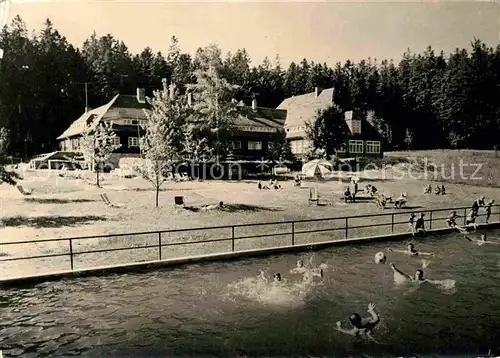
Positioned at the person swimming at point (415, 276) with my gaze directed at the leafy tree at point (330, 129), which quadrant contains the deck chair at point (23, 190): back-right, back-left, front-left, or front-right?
front-left

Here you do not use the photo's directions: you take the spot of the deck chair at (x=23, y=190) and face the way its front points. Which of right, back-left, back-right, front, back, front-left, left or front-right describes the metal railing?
front

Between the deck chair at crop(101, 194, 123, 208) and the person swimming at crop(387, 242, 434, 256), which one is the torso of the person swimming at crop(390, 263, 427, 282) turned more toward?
the deck chair

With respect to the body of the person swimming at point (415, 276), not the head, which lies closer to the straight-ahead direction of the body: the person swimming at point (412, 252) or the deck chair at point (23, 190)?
the deck chair

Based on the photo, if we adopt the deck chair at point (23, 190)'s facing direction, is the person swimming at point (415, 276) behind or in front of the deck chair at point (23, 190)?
in front

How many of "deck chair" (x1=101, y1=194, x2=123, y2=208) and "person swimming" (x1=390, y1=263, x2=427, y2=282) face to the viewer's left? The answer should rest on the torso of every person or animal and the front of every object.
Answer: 1

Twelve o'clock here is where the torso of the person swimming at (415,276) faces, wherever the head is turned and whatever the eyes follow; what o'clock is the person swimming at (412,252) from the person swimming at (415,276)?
the person swimming at (412,252) is roughly at 3 o'clock from the person swimming at (415,276).

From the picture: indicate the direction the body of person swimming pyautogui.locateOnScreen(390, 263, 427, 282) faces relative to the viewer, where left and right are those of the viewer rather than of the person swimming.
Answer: facing to the left of the viewer

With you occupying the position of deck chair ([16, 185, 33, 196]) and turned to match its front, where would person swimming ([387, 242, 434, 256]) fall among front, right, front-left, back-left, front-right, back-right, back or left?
front

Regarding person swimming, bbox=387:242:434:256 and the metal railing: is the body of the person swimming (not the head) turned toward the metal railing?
no
